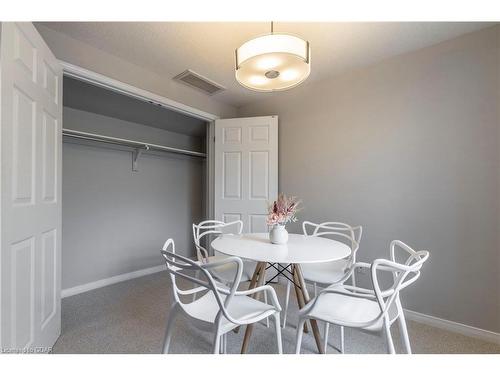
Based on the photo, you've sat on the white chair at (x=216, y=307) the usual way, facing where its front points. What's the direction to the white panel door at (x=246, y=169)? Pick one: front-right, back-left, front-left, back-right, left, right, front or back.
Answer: front-left

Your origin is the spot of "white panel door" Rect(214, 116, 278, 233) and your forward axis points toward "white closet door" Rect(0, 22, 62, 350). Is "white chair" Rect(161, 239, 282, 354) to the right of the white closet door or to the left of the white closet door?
left

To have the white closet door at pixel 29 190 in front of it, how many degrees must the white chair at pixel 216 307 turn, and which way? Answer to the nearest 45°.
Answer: approximately 135° to its left

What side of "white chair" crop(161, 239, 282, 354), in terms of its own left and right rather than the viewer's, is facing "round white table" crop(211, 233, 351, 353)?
front

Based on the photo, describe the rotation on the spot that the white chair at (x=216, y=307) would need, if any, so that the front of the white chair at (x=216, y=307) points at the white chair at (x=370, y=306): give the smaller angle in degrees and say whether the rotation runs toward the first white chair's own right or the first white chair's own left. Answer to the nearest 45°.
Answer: approximately 45° to the first white chair's own right

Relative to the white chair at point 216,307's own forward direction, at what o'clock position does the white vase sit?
The white vase is roughly at 12 o'clock from the white chair.

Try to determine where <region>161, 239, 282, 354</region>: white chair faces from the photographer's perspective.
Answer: facing away from the viewer and to the right of the viewer

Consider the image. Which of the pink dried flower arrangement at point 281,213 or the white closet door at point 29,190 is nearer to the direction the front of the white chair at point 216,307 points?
the pink dried flower arrangement

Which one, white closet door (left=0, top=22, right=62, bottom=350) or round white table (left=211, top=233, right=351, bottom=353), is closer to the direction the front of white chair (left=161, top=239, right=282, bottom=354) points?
the round white table
